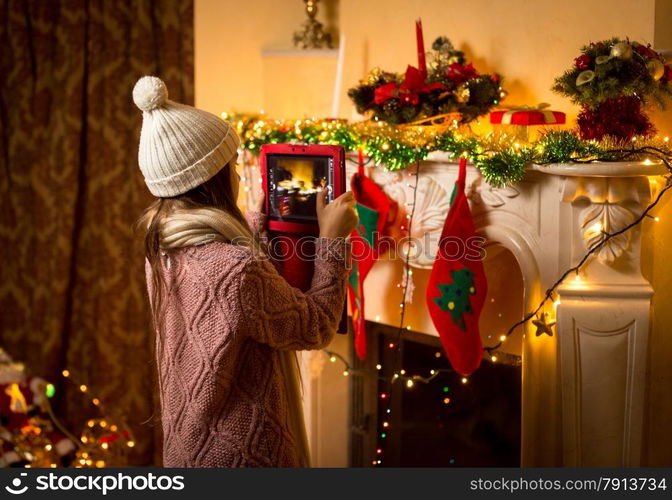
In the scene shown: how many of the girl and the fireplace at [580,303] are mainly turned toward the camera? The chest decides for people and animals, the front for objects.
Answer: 1

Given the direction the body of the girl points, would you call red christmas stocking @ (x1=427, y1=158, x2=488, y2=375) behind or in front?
in front

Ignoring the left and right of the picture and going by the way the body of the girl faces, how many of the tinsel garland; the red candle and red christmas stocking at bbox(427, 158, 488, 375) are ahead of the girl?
3

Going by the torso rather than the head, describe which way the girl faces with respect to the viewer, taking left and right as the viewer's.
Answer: facing away from the viewer and to the right of the viewer

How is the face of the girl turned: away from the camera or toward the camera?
away from the camera

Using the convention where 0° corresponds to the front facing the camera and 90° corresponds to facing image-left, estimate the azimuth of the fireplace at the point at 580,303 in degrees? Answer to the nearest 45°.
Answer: approximately 0°
